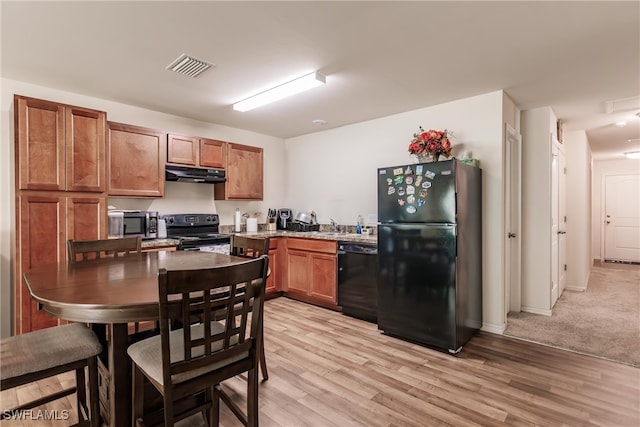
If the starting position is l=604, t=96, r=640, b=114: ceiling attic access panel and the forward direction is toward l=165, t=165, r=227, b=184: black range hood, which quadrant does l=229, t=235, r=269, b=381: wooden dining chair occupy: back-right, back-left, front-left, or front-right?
front-left

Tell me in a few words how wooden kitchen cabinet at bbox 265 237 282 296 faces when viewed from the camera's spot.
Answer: facing the viewer and to the right of the viewer

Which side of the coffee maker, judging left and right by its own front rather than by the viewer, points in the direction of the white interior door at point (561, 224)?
left

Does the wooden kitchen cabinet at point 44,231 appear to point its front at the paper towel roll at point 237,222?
no

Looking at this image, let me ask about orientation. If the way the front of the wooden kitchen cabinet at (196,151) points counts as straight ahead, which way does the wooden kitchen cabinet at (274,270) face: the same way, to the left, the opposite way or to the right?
the same way

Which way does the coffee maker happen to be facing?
toward the camera

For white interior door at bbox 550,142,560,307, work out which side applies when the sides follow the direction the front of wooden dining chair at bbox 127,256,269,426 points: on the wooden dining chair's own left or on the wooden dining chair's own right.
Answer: on the wooden dining chair's own right

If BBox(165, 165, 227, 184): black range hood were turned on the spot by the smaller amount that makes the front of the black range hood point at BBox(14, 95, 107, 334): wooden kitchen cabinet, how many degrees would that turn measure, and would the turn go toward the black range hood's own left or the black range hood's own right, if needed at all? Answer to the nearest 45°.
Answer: approximately 90° to the black range hood's own right

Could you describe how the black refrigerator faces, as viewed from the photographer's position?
facing the viewer and to the left of the viewer

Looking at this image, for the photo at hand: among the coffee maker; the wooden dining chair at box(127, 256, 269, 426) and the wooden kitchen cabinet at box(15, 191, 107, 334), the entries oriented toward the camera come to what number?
2

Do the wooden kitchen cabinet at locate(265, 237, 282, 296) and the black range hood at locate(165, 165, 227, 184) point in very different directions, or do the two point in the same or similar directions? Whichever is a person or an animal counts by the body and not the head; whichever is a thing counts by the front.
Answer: same or similar directions

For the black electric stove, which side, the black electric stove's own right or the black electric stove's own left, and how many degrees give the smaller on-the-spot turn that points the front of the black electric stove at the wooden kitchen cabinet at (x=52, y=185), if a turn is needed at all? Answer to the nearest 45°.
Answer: approximately 90° to the black electric stove's own right

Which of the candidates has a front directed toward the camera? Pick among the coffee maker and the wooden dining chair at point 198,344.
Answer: the coffee maker

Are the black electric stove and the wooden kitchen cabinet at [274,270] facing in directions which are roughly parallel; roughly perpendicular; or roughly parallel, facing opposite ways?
roughly parallel

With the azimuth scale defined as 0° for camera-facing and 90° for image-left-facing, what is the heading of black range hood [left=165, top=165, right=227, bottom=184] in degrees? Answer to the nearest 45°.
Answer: approximately 315°

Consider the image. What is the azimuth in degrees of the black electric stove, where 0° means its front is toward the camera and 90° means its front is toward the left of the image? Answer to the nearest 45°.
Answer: approximately 315°

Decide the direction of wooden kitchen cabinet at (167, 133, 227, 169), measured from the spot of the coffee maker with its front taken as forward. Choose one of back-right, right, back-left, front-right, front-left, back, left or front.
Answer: front-right
